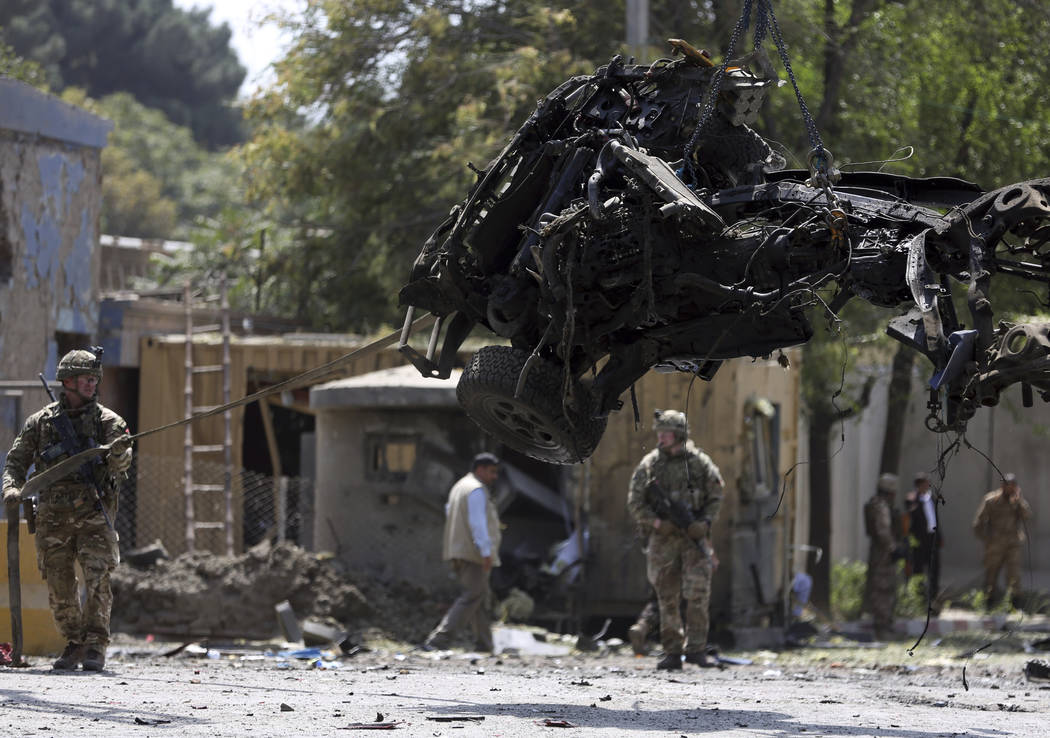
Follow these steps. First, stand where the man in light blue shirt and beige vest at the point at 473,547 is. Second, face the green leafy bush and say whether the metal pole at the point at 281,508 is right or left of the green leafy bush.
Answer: left

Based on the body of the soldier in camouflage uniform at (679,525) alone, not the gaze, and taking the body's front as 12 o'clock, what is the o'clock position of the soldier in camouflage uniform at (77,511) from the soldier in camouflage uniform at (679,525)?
the soldier in camouflage uniform at (77,511) is roughly at 2 o'clock from the soldier in camouflage uniform at (679,525).

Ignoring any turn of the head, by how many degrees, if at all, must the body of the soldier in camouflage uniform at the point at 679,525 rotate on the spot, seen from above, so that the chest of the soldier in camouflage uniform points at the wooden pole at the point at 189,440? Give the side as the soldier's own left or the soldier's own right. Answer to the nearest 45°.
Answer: approximately 135° to the soldier's own right

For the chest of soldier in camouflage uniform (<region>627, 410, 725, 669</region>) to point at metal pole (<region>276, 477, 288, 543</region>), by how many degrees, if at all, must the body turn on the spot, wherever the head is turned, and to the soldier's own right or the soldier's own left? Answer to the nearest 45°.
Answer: approximately 135° to the soldier's own right

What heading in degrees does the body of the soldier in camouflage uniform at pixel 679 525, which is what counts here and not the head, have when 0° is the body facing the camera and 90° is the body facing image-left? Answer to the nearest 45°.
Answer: approximately 0°
